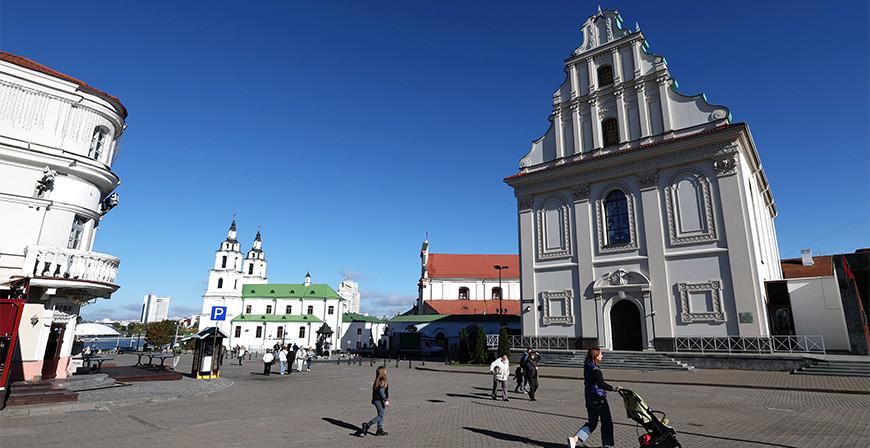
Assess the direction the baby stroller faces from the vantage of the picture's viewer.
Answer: facing to the right of the viewer

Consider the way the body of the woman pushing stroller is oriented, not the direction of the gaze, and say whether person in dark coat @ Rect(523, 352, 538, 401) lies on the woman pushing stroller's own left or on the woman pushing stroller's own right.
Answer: on the woman pushing stroller's own left

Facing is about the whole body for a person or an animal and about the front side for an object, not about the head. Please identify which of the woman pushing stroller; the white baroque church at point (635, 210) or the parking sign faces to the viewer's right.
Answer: the woman pushing stroller

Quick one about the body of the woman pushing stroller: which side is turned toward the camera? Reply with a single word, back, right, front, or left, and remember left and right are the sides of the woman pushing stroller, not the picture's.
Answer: right

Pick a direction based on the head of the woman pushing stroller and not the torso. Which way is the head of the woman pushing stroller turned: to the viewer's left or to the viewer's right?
to the viewer's right
